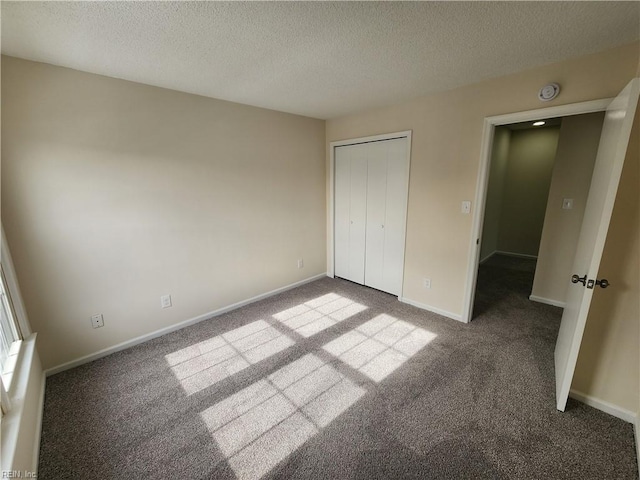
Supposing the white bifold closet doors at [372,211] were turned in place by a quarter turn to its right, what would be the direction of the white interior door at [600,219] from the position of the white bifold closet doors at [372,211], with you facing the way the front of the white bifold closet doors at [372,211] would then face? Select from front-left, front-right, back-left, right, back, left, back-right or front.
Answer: back

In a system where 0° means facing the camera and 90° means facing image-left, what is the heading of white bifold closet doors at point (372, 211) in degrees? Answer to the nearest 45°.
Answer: approximately 45°

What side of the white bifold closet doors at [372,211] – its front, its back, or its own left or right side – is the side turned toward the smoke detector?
left

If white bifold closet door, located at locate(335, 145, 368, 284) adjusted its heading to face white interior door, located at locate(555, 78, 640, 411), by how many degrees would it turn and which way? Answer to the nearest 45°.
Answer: approximately 90° to its left

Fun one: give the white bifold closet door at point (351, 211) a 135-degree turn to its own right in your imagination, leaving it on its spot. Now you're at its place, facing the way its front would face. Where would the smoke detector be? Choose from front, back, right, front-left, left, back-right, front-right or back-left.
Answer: back-right

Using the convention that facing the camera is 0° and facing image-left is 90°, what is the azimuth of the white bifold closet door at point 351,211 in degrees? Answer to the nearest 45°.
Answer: approximately 45°
